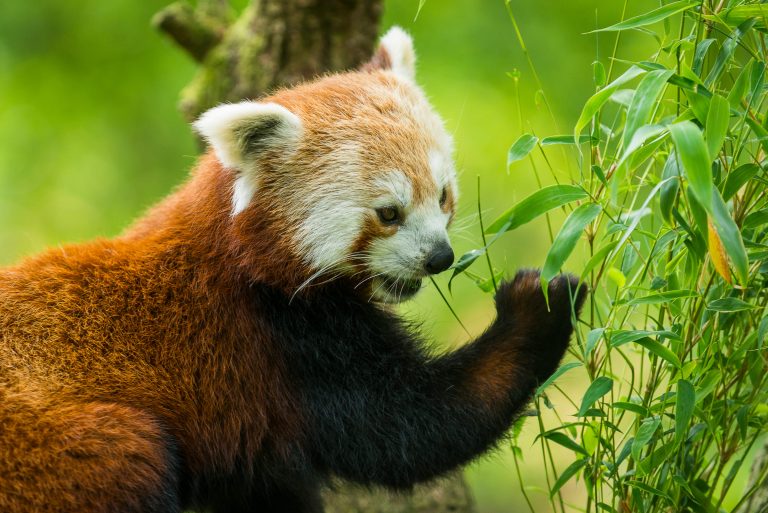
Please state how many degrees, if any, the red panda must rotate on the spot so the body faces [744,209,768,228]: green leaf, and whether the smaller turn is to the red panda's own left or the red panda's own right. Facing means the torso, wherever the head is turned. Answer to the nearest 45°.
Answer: approximately 45° to the red panda's own right

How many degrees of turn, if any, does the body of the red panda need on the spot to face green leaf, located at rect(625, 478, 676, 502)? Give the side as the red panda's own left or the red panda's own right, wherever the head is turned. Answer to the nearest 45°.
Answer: approximately 45° to the red panda's own right

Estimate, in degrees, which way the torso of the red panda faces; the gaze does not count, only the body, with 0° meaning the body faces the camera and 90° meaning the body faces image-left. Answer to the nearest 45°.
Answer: approximately 270°
